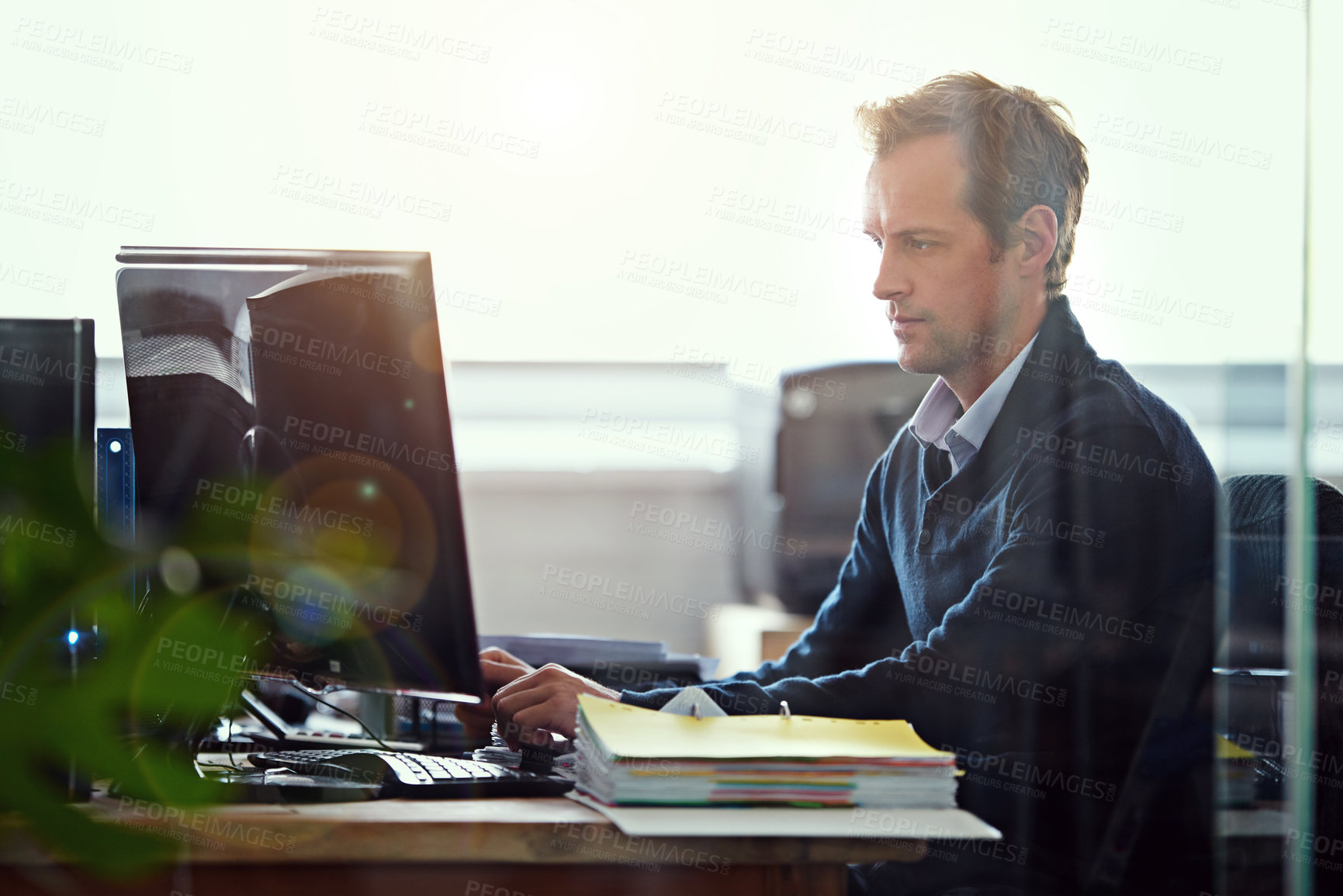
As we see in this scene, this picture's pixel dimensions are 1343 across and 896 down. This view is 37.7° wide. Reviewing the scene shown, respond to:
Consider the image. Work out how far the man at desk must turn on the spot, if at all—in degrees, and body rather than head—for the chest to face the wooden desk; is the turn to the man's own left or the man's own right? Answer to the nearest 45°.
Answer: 0° — they already face it

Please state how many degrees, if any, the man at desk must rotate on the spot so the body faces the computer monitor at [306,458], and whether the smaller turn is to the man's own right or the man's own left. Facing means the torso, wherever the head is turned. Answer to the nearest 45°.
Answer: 0° — they already face it

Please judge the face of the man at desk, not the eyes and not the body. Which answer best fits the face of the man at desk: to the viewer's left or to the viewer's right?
to the viewer's left

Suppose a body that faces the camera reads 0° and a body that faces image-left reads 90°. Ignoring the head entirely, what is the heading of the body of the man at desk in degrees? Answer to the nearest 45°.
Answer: approximately 45°
